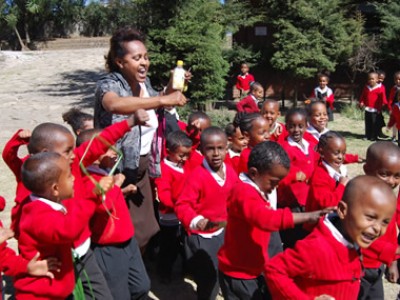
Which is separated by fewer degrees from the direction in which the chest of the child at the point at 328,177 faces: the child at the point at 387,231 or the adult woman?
the child

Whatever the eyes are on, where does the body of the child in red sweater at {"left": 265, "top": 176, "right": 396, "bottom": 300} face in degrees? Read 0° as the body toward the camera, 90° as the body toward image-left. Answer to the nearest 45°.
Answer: approximately 315°

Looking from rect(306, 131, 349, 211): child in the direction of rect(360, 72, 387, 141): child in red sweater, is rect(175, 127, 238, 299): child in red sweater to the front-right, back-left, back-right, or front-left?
back-left

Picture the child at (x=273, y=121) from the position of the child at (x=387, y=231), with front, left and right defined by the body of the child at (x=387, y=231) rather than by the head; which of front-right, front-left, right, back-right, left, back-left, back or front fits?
back

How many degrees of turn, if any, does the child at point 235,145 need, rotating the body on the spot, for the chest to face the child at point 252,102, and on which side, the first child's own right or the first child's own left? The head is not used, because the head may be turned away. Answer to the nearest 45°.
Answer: approximately 135° to the first child's own left

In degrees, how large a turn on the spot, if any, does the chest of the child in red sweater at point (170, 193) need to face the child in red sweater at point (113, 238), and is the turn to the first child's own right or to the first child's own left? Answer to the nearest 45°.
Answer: approximately 45° to the first child's own right

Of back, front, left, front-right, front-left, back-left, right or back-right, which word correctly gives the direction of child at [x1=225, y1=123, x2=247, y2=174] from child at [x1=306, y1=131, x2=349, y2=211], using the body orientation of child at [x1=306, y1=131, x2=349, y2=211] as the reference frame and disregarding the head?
back

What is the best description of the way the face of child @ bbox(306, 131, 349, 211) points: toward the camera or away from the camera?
toward the camera

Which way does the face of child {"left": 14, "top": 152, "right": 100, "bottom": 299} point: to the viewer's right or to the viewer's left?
to the viewer's right

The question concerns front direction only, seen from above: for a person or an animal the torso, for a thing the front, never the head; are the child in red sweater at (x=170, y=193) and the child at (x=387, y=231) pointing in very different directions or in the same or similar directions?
same or similar directions

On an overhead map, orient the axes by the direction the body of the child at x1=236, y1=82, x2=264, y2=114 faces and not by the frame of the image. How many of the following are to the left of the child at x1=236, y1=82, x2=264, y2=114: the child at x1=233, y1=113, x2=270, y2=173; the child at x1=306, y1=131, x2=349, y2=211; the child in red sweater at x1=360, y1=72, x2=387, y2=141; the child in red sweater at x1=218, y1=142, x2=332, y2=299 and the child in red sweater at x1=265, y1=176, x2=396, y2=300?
1
